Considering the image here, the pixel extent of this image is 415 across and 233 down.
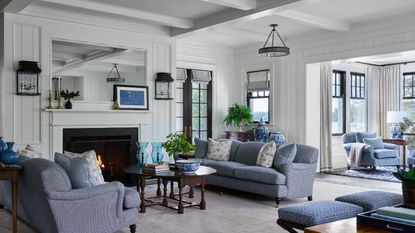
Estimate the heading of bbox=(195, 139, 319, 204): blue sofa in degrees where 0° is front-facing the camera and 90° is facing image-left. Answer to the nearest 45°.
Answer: approximately 45°

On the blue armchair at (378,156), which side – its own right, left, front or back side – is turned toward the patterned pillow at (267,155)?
right

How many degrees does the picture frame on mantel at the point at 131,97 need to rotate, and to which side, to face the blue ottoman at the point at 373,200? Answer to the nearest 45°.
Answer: approximately 45° to its left

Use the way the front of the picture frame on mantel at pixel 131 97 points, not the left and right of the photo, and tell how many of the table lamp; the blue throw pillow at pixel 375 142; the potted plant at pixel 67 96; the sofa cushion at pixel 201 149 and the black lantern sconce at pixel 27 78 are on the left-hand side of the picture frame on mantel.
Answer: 3

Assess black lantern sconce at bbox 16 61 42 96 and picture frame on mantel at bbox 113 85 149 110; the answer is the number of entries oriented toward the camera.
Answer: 2

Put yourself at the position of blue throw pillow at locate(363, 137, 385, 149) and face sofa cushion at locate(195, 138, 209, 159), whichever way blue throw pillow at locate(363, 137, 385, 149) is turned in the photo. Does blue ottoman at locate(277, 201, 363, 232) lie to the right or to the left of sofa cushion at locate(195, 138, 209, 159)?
left

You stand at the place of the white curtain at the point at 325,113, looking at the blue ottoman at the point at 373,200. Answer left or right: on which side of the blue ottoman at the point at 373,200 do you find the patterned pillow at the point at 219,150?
right

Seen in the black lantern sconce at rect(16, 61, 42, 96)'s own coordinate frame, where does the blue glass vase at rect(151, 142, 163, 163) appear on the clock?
The blue glass vase is roughly at 10 o'clock from the black lantern sconce.

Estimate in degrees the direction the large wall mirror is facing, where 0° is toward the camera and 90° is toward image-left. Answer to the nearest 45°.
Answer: approximately 315°

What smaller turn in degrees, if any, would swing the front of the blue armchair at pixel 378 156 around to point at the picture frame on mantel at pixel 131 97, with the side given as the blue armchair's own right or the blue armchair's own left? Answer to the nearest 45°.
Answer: approximately 90° to the blue armchair's own right
